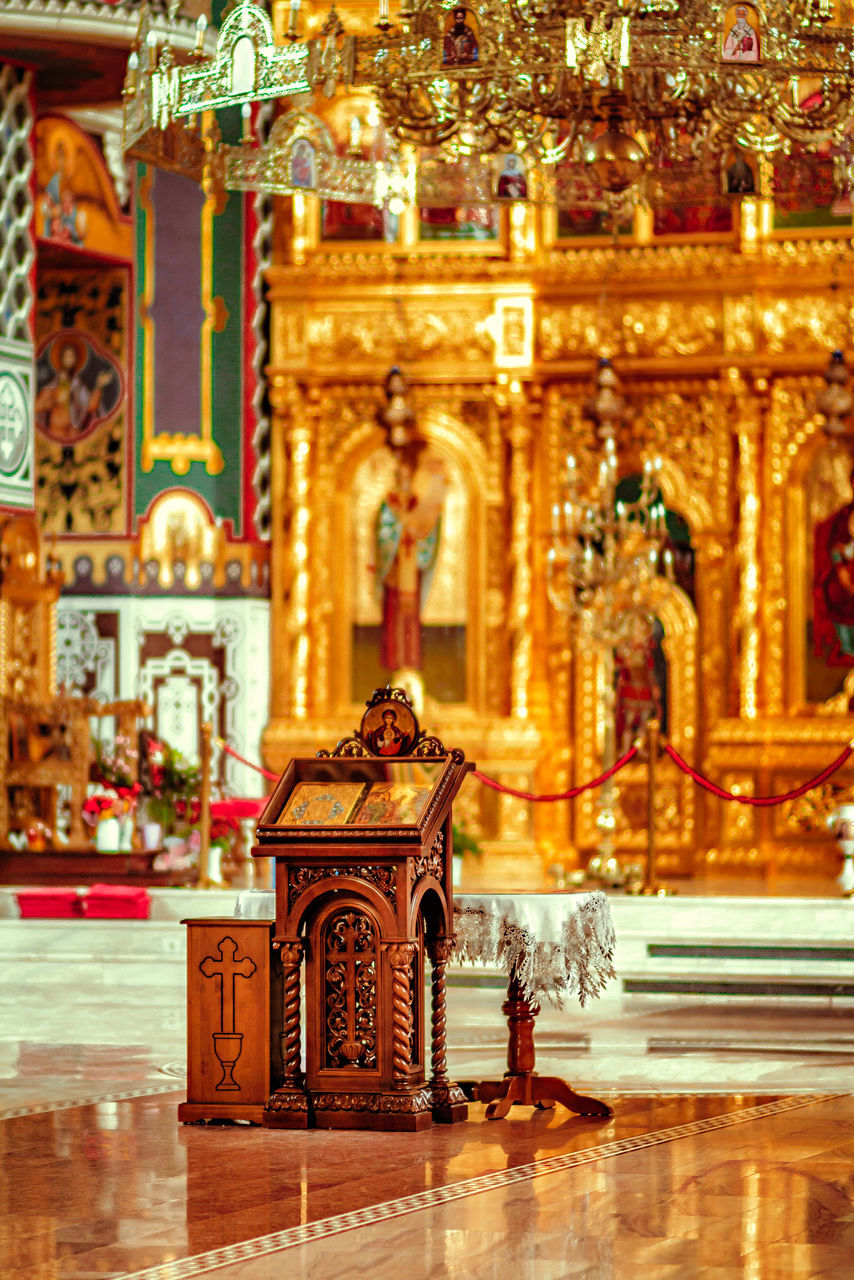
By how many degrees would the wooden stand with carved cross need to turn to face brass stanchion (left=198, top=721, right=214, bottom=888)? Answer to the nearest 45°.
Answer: approximately 180°

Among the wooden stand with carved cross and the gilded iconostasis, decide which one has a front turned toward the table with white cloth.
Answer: the gilded iconostasis

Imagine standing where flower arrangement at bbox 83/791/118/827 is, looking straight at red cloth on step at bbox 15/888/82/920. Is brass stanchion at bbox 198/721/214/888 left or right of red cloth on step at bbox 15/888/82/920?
left

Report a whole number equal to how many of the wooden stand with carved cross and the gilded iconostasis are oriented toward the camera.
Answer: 2

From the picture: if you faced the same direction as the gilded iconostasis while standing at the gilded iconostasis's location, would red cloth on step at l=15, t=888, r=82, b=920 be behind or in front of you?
in front

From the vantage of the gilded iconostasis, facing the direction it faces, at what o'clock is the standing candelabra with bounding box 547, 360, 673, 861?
The standing candelabra is roughly at 11 o'clock from the gilded iconostasis.

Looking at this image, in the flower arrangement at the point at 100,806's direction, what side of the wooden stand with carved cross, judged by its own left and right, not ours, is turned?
back

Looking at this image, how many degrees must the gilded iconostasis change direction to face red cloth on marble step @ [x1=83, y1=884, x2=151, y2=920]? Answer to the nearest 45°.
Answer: approximately 45° to its right

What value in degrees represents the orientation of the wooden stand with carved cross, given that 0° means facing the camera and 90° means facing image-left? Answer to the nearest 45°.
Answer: approximately 0°

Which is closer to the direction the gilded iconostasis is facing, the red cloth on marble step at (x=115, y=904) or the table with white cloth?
the table with white cloth

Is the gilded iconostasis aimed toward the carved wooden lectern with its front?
yes

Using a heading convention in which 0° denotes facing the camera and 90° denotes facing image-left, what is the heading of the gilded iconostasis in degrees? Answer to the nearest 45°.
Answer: approximately 0°

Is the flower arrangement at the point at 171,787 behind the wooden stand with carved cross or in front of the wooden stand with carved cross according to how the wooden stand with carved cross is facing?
behind
